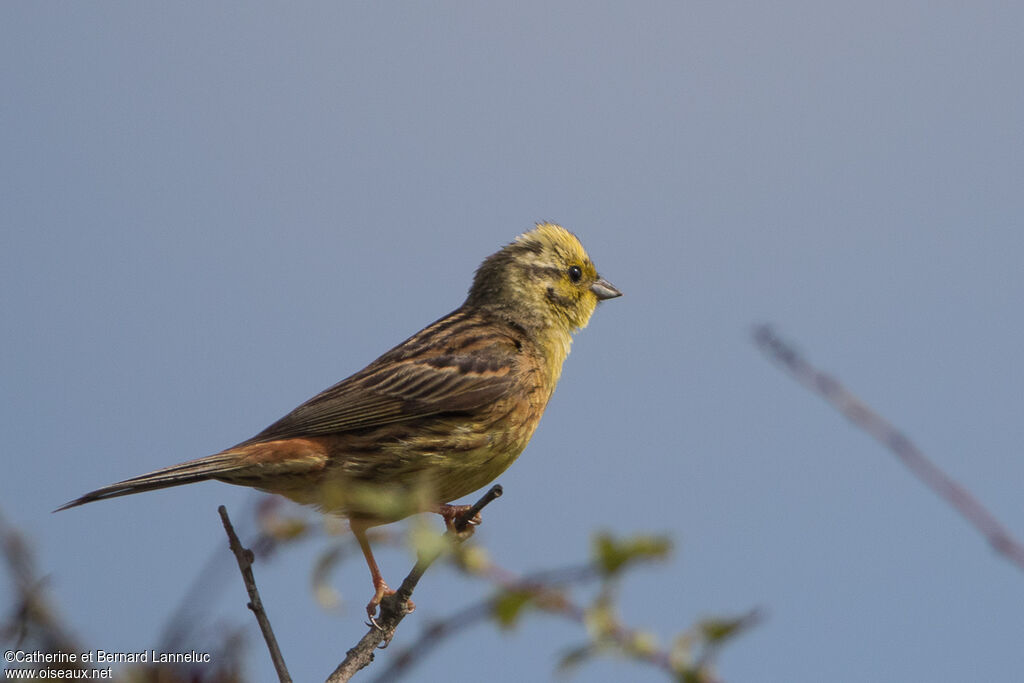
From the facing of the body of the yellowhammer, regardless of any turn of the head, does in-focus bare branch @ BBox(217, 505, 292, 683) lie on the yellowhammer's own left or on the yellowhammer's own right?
on the yellowhammer's own right

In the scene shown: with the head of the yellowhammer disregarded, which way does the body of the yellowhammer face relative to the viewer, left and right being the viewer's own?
facing to the right of the viewer
